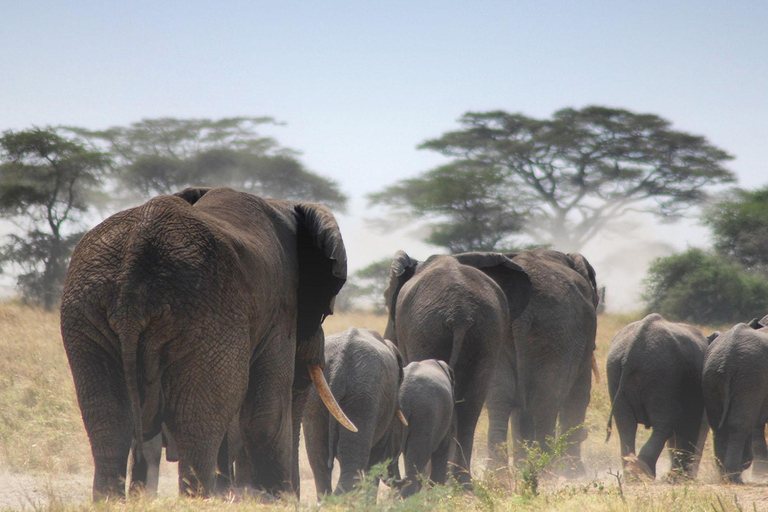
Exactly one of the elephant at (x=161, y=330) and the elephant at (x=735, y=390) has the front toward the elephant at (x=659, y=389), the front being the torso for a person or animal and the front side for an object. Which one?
the elephant at (x=161, y=330)

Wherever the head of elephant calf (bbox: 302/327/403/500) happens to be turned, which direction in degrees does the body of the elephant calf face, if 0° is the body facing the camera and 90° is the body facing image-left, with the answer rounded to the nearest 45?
approximately 225°

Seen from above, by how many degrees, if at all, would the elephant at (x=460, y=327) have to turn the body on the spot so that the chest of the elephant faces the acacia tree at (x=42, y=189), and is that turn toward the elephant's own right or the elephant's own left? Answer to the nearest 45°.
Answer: approximately 45° to the elephant's own left

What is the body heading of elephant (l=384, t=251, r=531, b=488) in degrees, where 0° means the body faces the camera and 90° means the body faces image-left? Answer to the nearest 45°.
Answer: approximately 180°

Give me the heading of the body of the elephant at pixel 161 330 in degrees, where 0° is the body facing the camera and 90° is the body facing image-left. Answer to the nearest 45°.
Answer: approximately 225°

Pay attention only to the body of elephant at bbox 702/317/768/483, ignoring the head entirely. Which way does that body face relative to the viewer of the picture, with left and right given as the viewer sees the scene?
facing away from the viewer and to the right of the viewer

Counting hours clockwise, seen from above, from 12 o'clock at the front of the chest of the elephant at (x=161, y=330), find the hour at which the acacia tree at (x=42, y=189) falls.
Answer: The acacia tree is roughly at 10 o'clock from the elephant.
